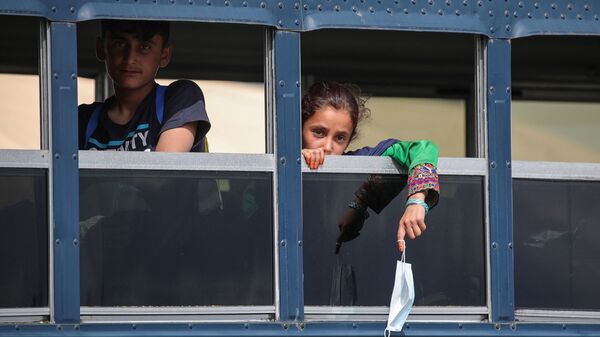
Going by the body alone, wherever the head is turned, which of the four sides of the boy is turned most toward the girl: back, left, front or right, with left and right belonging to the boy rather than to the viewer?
left

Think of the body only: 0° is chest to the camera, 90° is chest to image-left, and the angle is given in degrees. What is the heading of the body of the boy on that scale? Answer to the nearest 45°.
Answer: approximately 0°

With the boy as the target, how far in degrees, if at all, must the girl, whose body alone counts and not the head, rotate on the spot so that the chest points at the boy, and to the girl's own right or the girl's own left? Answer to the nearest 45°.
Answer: approximately 90° to the girl's own right

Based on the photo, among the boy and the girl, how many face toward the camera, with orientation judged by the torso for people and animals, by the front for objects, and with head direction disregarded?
2

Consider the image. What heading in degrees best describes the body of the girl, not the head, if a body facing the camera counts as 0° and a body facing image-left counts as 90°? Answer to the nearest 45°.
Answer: approximately 0°
